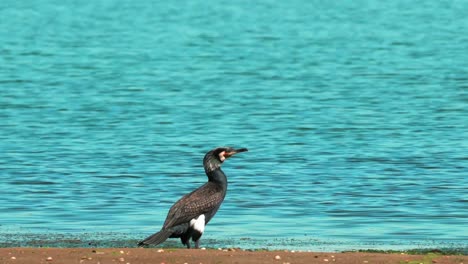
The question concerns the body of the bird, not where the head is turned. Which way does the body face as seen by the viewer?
to the viewer's right
